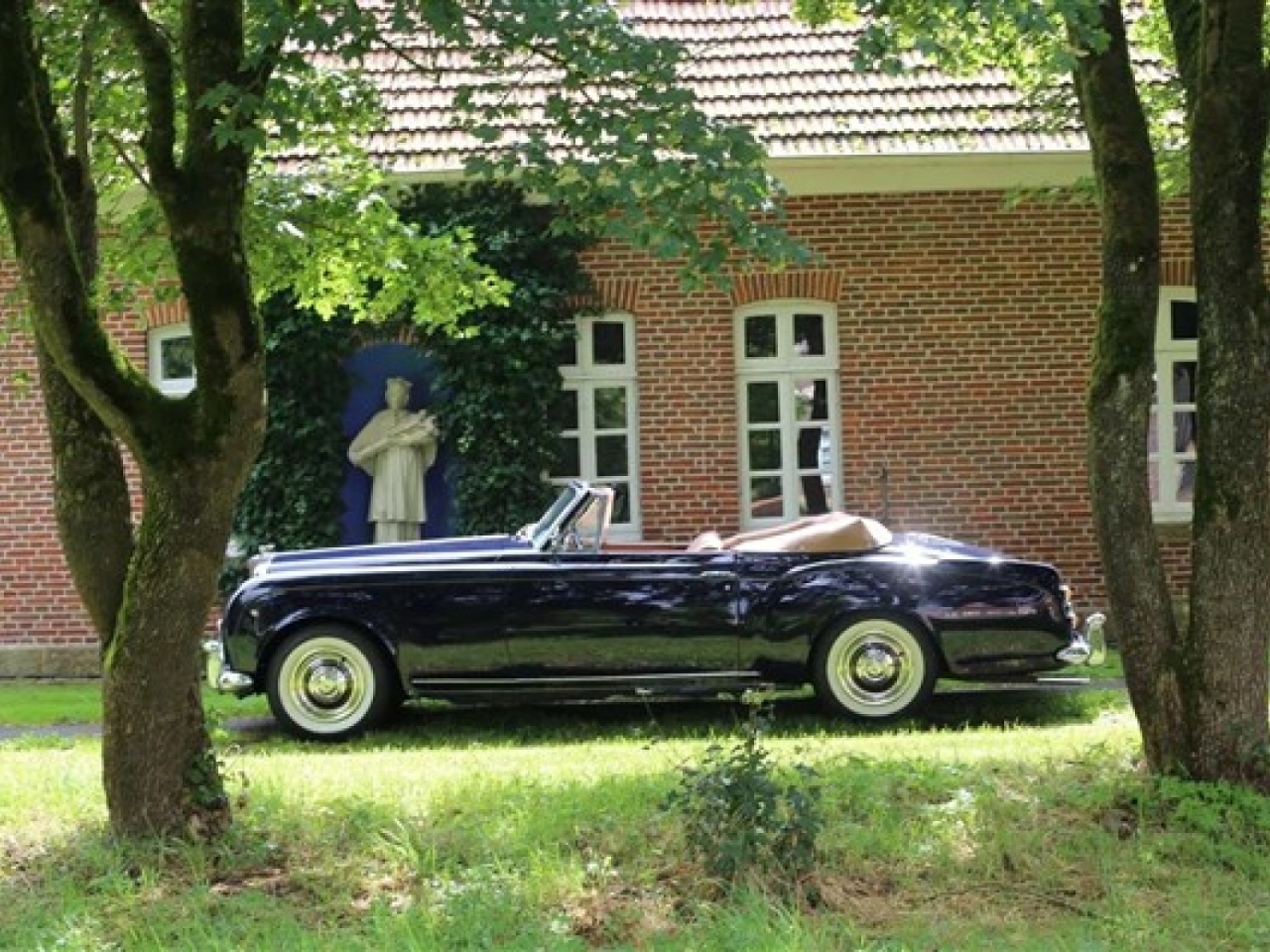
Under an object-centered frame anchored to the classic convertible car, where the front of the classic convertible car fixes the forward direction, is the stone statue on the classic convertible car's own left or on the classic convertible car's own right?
on the classic convertible car's own right

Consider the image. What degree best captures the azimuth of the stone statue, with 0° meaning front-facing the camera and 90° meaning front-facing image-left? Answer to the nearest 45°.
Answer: approximately 0°

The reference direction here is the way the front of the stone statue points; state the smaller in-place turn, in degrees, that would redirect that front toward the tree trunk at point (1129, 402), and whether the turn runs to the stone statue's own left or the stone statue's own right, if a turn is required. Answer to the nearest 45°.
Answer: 0° — it already faces it

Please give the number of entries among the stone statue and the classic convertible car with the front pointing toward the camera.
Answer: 1

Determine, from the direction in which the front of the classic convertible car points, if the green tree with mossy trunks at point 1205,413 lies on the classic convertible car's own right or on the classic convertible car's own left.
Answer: on the classic convertible car's own left

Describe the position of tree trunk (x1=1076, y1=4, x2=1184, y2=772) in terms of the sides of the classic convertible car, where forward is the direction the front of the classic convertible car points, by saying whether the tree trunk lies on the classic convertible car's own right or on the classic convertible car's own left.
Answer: on the classic convertible car's own left

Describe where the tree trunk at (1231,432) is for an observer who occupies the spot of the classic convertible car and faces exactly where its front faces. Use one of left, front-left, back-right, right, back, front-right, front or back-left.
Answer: back-left

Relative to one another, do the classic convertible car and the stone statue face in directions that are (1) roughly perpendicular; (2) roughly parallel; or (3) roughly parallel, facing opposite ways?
roughly perpendicular

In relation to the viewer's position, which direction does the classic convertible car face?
facing to the left of the viewer

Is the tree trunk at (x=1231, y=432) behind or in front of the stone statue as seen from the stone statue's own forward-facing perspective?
in front
